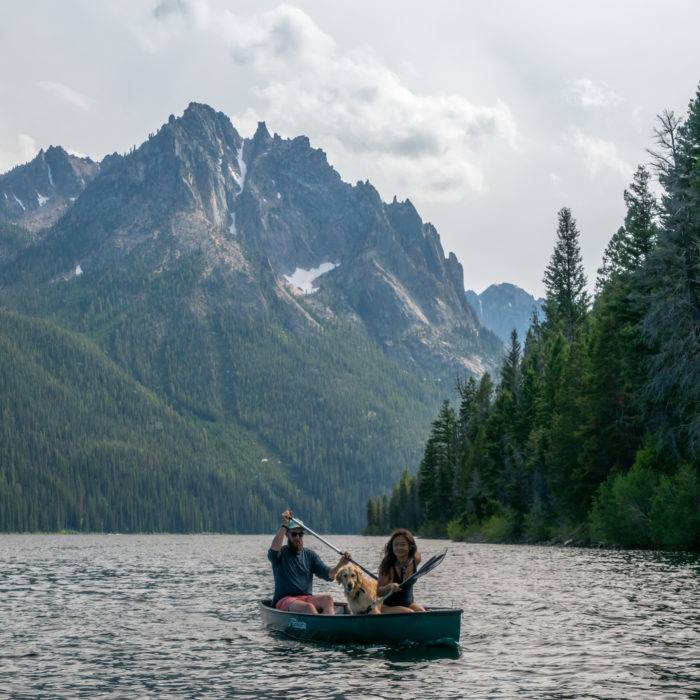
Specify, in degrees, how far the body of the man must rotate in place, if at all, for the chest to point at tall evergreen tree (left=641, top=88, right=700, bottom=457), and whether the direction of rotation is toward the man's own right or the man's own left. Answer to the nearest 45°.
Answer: approximately 90° to the man's own left

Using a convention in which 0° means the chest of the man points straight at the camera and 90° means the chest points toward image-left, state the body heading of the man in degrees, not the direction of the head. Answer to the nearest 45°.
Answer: approximately 315°

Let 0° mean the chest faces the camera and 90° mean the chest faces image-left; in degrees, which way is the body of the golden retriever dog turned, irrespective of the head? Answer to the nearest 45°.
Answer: approximately 45°

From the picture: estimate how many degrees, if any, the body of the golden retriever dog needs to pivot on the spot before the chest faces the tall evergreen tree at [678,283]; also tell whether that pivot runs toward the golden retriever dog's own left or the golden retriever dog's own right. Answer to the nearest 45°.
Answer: approximately 180°
